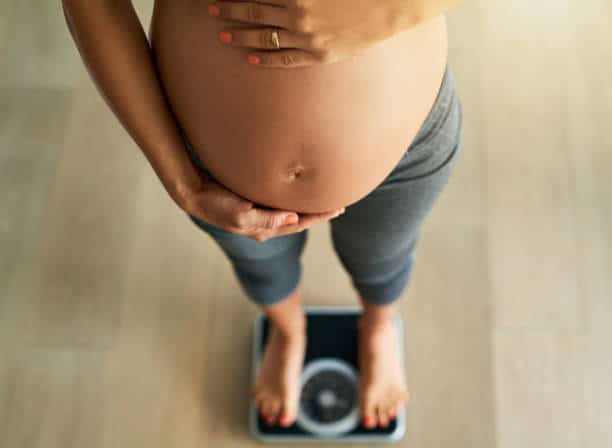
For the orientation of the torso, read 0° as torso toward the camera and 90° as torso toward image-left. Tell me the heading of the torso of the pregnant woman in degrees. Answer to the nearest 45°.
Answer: approximately 0°
